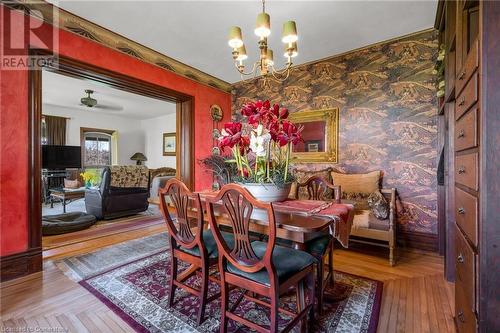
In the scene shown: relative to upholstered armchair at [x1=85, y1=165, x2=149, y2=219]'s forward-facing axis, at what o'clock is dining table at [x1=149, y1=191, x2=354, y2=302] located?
The dining table is roughly at 7 o'clock from the upholstered armchair.

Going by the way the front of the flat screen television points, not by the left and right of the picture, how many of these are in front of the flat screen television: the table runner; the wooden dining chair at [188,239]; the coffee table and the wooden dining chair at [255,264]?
4

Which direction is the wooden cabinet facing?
to the viewer's left

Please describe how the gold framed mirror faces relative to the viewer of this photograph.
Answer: facing the viewer and to the left of the viewer

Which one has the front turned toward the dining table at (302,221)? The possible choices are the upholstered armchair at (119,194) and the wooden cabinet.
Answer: the wooden cabinet

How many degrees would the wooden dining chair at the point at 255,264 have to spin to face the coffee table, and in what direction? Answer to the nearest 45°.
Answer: approximately 90° to its left

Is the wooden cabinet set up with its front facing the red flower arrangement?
yes

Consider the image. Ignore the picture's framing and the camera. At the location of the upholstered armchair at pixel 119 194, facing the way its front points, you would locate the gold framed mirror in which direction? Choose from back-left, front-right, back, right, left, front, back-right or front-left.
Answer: back

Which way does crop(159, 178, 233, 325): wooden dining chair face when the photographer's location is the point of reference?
facing away from the viewer and to the right of the viewer

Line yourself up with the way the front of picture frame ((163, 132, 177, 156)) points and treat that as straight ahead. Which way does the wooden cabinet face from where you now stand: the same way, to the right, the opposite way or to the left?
to the right

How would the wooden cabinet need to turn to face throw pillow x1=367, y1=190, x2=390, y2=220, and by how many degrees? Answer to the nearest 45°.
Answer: approximately 45° to its right

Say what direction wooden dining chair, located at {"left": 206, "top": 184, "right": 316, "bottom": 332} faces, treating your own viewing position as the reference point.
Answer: facing away from the viewer and to the right of the viewer

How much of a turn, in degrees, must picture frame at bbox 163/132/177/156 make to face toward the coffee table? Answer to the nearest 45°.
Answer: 0° — it already faces it

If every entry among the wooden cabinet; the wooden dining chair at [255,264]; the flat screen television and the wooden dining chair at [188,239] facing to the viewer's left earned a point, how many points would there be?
1

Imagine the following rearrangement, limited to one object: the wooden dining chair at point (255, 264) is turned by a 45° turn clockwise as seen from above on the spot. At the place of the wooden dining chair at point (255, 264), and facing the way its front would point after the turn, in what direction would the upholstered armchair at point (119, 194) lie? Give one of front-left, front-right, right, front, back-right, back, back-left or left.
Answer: back-left

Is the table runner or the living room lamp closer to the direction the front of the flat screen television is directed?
the table runner

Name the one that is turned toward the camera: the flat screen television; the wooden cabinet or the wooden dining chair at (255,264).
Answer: the flat screen television

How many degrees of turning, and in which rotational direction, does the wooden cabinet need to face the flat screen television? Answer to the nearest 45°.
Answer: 0° — it already faces it

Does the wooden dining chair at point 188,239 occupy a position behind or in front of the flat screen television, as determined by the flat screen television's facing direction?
in front
